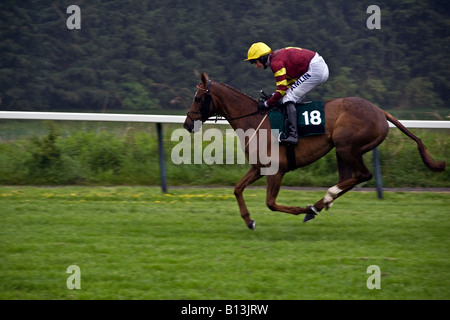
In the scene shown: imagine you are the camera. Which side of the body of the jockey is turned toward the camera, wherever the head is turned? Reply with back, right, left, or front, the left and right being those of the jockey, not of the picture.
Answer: left

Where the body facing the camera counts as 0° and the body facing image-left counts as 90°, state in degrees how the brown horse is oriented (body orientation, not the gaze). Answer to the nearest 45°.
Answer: approximately 90°
